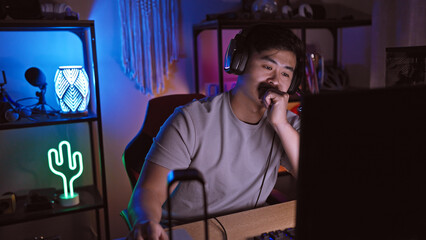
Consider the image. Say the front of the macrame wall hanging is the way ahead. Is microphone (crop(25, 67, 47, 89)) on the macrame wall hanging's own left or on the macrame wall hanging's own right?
on the macrame wall hanging's own right

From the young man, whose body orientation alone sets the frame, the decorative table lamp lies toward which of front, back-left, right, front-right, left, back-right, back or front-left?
back

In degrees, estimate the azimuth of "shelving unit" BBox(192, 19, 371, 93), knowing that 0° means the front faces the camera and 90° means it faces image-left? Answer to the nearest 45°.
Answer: approximately 0°

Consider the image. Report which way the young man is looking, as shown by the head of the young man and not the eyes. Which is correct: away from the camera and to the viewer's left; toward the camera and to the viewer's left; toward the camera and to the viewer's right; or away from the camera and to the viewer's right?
toward the camera and to the viewer's right

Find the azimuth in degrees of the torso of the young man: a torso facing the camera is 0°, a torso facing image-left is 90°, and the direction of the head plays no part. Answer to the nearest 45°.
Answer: approximately 315°

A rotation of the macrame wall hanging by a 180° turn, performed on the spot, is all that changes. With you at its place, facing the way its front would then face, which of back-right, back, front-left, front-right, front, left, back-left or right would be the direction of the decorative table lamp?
back-left

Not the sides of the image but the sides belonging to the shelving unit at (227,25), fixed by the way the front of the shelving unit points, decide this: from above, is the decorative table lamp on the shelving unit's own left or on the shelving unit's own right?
on the shelving unit's own right

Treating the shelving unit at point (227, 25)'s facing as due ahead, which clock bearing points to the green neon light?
The green neon light is roughly at 2 o'clock from the shelving unit.
